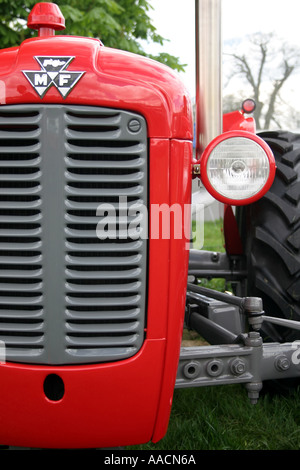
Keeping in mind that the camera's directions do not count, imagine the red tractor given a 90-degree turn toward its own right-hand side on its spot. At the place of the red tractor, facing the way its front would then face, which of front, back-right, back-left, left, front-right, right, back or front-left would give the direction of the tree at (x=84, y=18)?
right

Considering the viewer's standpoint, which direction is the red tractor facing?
facing the viewer
